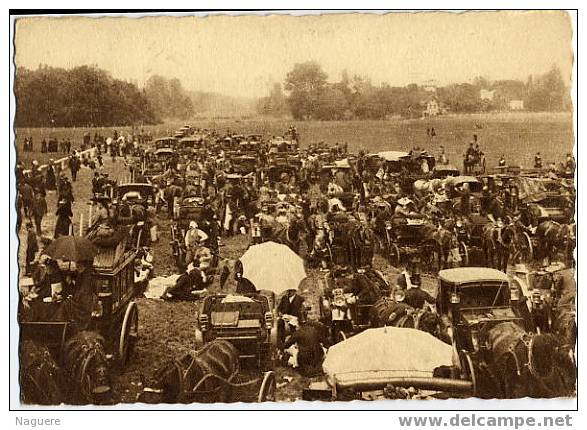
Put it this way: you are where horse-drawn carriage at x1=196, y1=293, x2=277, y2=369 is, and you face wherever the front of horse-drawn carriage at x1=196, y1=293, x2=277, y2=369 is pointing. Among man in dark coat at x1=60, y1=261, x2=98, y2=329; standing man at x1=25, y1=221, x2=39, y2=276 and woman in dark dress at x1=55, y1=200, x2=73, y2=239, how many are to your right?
3

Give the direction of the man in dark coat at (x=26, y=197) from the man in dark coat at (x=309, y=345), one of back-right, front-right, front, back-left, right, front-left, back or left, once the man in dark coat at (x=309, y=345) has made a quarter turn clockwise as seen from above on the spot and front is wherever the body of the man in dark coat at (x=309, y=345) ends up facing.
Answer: back

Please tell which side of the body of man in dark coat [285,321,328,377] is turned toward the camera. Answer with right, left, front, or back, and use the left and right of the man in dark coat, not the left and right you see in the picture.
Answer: back

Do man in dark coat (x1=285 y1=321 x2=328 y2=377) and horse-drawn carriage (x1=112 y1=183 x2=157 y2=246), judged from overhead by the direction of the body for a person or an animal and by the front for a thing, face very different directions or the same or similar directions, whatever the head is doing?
very different directions
